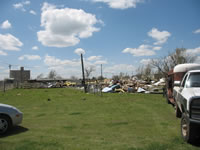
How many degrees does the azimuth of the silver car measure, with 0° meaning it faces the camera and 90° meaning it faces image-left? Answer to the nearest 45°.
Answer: approximately 270°
